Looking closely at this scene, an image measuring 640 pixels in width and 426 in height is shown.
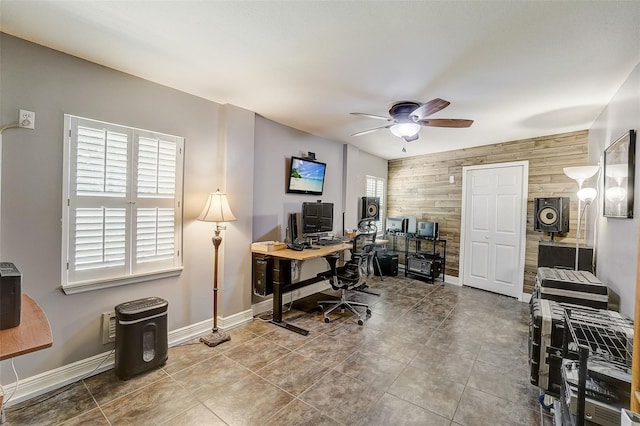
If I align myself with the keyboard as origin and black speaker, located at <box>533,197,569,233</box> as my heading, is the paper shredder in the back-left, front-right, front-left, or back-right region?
back-right

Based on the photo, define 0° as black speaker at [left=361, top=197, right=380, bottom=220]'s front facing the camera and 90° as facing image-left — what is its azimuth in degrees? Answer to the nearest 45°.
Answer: approximately 315°

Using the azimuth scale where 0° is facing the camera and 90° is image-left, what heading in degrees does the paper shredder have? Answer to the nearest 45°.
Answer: approximately 315°

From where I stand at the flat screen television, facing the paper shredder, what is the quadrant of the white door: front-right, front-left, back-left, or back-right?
back-left

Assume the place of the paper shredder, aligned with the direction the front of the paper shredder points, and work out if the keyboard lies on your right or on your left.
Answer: on your left

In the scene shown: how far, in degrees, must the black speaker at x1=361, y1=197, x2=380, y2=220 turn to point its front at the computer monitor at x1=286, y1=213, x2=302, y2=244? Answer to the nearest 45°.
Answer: approximately 90° to its right

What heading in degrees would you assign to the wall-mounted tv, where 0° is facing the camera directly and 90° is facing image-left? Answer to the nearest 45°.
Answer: approximately 315°
